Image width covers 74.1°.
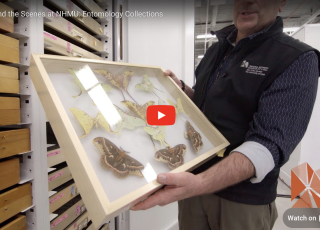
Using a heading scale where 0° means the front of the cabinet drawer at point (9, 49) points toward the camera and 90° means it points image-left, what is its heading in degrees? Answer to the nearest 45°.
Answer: approximately 315°

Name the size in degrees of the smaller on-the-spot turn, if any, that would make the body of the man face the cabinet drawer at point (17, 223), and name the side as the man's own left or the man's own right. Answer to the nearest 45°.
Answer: approximately 45° to the man's own right

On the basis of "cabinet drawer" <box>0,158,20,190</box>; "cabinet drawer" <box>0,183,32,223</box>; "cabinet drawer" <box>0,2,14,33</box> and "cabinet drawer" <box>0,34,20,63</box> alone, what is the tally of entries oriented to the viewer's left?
0

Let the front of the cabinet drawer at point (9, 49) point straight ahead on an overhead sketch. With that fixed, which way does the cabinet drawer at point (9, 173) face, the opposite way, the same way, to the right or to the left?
the same way

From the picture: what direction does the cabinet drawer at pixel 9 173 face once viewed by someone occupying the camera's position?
facing the viewer and to the right of the viewer

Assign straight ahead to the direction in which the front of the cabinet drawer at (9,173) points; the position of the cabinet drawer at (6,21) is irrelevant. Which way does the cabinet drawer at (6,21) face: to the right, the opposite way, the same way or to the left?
the same way

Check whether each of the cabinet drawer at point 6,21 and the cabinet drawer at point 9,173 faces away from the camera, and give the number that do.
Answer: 0

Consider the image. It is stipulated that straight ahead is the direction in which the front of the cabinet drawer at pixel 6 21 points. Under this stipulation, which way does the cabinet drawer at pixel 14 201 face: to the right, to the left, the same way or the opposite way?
the same way

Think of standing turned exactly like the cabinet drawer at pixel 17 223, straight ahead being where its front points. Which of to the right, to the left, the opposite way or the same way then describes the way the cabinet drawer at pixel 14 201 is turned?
the same way

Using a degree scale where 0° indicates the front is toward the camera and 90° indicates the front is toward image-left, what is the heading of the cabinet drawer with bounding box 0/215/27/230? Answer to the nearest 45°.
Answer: approximately 315°

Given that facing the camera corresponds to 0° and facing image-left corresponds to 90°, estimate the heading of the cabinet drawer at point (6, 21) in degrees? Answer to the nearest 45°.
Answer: approximately 315°

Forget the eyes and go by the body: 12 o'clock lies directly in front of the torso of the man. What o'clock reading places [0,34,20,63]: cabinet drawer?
The cabinet drawer is roughly at 1 o'clock from the man.

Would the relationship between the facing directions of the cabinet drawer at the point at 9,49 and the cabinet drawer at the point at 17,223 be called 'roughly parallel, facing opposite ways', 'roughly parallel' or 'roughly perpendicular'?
roughly parallel

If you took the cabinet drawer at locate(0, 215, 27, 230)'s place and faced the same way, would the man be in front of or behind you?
in front

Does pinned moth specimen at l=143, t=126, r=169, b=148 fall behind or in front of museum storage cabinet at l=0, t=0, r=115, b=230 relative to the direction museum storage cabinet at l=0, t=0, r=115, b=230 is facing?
in front

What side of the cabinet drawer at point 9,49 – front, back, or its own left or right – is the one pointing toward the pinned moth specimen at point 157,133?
front

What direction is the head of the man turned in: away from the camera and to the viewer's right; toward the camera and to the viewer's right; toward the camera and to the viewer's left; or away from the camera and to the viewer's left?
toward the camera and to the viewer's left
